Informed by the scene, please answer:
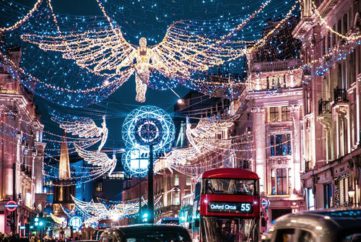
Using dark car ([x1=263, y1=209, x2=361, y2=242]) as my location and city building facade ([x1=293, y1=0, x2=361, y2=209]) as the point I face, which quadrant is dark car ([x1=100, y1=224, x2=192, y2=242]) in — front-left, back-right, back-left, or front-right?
front-left

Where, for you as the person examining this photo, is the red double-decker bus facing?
facing the viewer

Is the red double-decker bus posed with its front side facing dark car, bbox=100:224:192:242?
yes

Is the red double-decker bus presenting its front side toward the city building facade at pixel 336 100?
no

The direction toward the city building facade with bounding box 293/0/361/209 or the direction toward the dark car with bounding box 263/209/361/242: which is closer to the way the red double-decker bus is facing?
the dark car

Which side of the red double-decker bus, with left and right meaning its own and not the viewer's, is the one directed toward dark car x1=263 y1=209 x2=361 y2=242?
front
